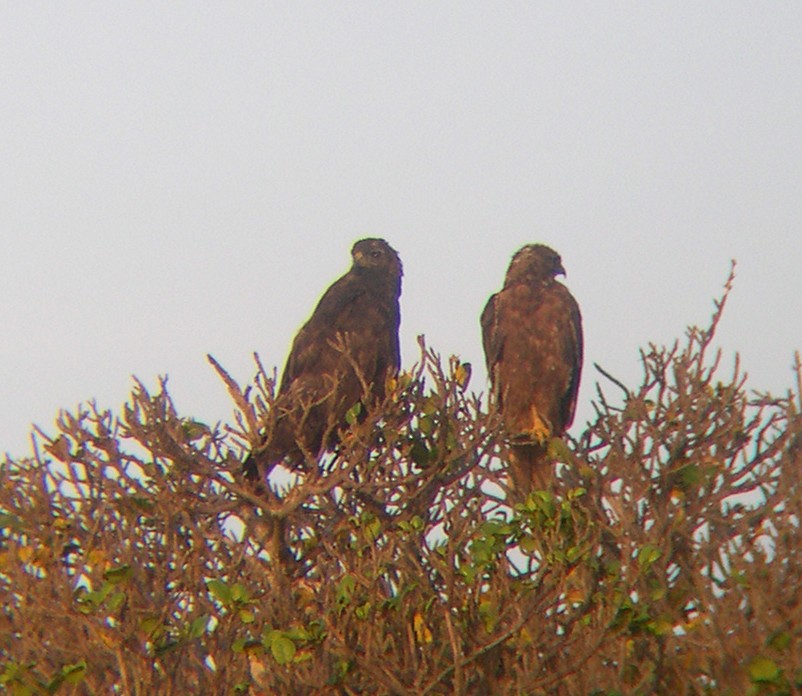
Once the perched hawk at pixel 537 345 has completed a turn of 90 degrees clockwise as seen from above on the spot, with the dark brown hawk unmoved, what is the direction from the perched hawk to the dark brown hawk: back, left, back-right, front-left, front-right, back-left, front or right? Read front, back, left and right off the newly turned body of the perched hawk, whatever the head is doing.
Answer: front-left

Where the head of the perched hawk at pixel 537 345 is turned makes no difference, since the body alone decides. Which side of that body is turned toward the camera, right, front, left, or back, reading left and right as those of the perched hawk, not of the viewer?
front
